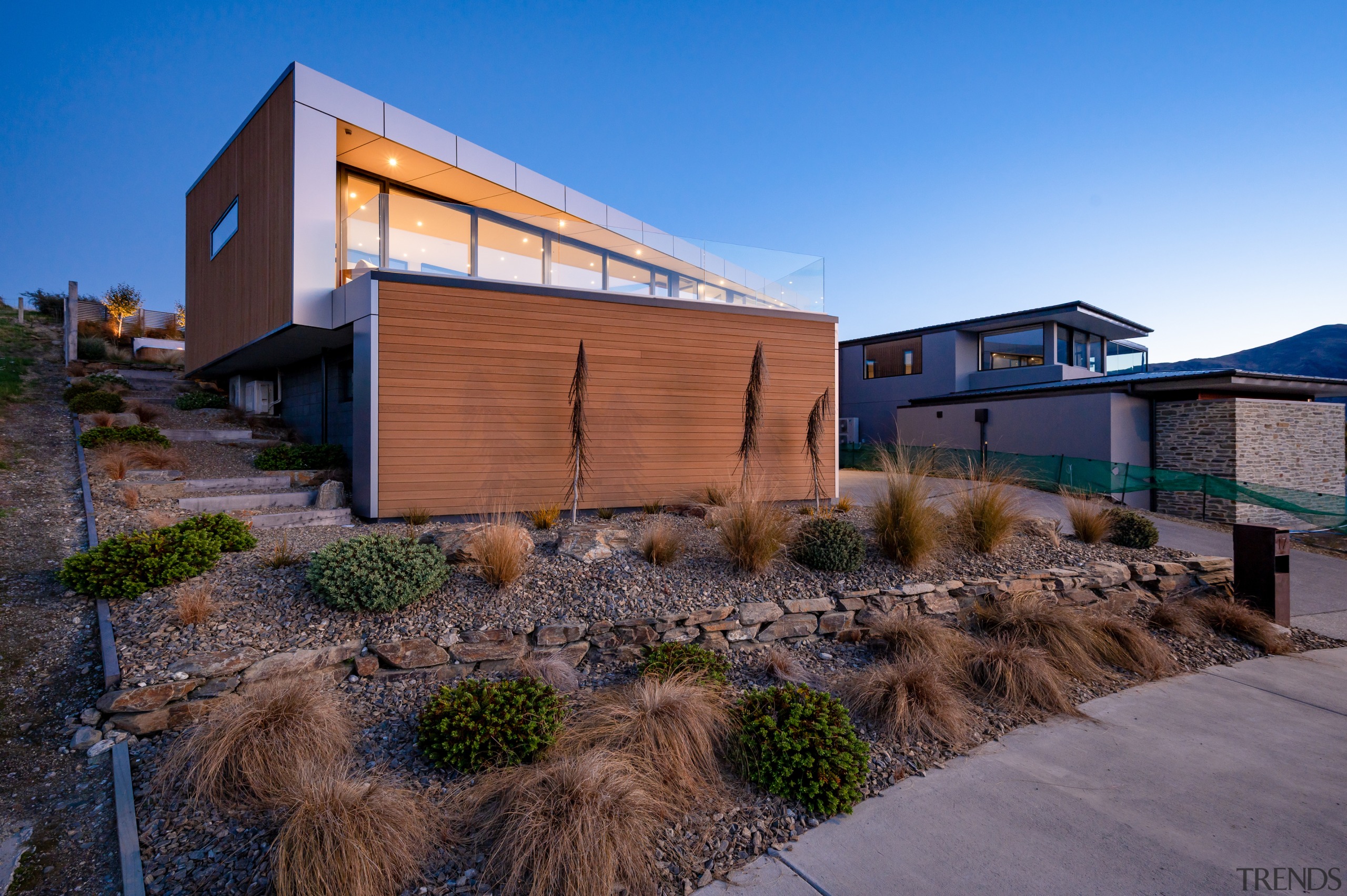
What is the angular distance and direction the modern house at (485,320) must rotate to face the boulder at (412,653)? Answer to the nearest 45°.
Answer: approximately 45° to its right

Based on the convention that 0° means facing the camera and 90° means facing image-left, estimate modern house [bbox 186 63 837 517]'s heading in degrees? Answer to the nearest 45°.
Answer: approximately 315°

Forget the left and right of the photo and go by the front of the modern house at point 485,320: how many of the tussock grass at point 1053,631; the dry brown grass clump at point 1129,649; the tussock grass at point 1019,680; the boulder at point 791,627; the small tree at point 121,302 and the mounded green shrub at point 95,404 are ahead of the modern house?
4

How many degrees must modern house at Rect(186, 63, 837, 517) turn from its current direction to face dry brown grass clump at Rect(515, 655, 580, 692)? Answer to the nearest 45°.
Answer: approximately 45° to its right

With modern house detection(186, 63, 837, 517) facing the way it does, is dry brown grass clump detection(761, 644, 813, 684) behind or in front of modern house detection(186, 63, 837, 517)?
in front

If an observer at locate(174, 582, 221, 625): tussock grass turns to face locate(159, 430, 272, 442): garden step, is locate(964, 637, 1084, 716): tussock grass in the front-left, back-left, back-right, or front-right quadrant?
back-right

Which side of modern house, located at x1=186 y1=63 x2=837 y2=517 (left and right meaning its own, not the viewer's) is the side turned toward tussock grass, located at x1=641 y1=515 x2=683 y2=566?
front

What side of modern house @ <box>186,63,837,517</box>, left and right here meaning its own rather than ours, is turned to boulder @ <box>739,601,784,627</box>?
front

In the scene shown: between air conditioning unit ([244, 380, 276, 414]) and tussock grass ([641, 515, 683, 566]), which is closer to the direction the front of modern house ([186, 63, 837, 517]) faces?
the tussock grass

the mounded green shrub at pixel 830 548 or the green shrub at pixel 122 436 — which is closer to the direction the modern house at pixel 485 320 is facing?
the mounded green shrub
